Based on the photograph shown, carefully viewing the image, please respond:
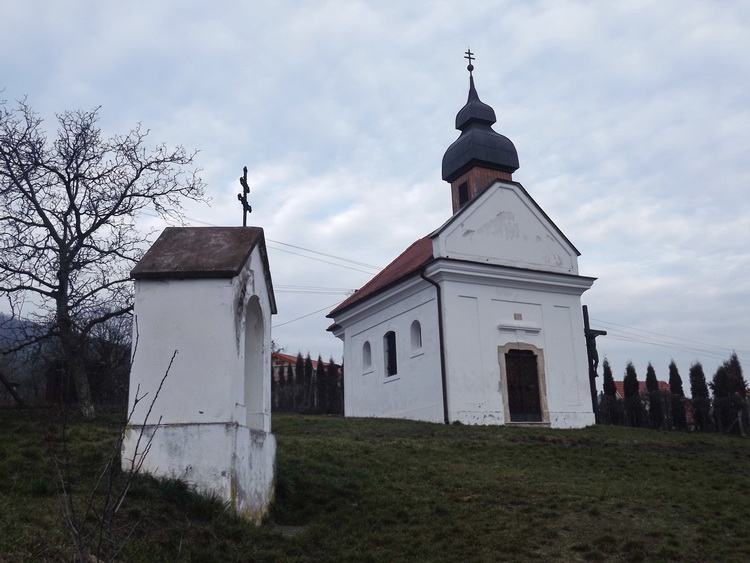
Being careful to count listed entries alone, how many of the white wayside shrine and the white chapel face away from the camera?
0

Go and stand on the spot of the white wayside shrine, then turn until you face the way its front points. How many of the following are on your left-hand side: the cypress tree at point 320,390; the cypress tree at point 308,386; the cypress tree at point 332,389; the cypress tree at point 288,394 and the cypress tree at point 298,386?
5

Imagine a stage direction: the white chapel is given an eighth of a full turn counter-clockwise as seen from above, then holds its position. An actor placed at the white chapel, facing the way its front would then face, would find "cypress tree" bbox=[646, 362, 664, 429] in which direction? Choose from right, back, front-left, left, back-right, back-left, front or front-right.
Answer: front-left

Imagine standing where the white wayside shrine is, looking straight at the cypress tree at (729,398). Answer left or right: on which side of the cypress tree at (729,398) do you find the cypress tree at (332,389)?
left

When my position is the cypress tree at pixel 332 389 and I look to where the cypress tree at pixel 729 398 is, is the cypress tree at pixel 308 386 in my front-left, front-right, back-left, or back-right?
back-left

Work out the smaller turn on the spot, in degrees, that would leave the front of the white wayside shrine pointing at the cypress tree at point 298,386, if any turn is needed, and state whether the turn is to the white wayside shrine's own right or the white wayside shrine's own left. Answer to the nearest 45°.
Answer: approximately 90° to the white wayside shrine's own left

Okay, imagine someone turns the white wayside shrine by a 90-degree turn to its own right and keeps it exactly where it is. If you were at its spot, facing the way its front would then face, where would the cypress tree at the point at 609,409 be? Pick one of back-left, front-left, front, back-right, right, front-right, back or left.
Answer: back-left

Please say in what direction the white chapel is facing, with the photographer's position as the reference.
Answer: facing the viewer and to the right of the viewer

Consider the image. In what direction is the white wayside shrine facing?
to the viewer's right

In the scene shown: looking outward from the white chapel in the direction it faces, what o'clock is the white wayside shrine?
The white wayside shrine is roughly at 2 o'clock from the white chapel.

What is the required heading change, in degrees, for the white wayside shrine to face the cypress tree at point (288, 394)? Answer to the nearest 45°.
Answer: approximately 90° to its left

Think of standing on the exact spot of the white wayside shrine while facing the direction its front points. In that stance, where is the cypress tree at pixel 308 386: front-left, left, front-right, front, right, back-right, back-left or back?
left

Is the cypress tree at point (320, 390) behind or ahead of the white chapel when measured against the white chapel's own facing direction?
behind
